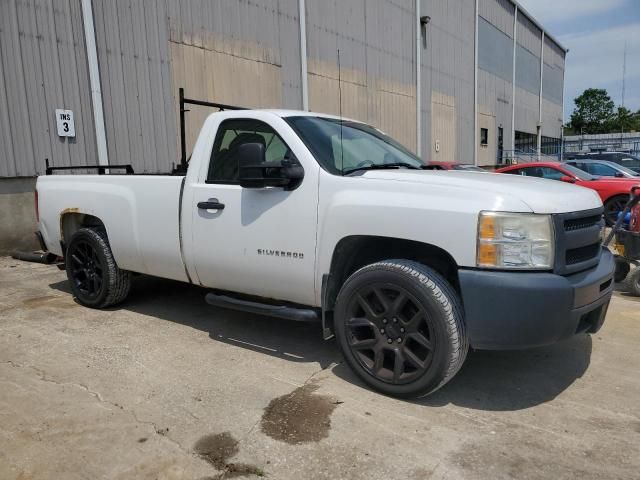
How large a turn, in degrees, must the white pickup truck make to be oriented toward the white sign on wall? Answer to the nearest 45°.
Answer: approximately 180°

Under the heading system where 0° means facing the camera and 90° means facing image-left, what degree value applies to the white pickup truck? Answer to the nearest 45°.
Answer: approximately 315°

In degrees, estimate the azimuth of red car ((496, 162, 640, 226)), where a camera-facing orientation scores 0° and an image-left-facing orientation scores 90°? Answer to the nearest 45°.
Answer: approximately 315°
